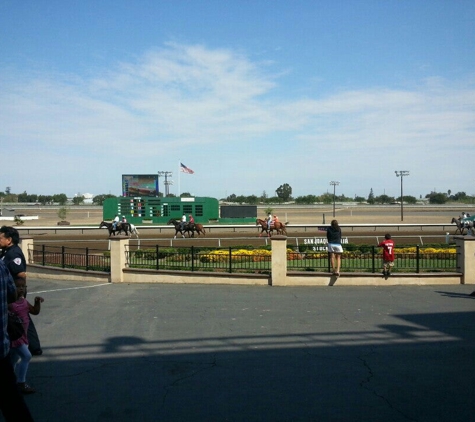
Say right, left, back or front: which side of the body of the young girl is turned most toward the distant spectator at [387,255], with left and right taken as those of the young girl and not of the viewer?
left

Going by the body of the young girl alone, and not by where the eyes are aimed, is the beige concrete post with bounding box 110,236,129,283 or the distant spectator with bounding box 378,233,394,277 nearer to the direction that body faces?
the distant spectator

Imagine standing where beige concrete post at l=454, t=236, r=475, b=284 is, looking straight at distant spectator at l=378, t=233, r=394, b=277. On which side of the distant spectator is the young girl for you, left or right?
left

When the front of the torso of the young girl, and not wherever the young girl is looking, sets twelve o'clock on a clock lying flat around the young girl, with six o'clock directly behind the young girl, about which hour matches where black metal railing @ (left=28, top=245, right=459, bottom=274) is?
The black metal railing is roughly at 9 o'clock from the young girl.

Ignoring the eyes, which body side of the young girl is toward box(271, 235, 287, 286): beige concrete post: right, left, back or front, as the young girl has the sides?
left

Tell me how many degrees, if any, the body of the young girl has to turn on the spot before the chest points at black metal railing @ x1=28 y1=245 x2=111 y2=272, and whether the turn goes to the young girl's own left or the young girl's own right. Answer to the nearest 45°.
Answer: approximately 135° to the young girl's own left
